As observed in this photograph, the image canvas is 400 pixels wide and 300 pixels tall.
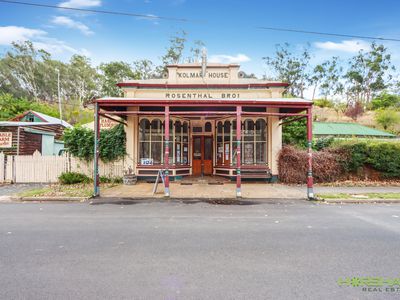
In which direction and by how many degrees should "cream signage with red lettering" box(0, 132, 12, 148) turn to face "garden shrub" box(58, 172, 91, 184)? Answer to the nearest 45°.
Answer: approximately 45° to its left

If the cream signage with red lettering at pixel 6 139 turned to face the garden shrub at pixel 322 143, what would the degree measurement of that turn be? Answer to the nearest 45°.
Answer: approximately 45° to its left

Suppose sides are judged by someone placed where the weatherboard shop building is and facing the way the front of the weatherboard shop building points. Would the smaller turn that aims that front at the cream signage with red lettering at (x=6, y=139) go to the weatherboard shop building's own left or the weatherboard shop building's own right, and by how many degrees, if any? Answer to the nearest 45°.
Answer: approximately 90° to the weatherboard shop building's own right

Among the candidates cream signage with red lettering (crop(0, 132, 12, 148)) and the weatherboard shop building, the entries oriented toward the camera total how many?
2

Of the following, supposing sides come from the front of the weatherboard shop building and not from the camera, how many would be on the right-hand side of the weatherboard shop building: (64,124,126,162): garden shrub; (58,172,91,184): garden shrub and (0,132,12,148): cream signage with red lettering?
3

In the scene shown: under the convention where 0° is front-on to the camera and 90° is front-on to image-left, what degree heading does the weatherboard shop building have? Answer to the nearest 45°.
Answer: approximately 0°

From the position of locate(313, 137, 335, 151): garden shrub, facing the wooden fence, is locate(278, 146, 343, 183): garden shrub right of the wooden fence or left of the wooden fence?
left

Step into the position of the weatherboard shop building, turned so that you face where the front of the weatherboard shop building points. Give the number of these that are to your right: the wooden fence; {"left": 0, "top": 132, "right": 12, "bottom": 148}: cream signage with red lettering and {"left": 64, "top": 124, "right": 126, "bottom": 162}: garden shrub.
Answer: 3

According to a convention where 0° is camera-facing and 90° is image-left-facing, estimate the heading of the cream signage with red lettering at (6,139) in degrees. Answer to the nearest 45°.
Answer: approximately 0°
